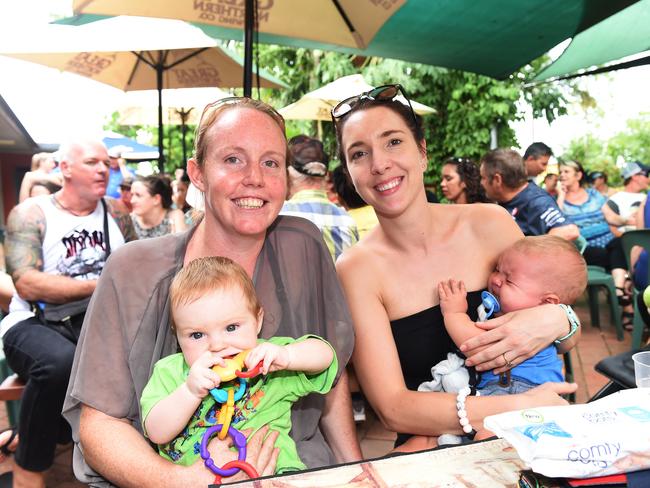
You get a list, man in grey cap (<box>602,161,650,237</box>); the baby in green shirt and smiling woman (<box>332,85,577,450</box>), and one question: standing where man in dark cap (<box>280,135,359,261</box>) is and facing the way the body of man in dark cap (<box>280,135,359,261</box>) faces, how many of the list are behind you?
2

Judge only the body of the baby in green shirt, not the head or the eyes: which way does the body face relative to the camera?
toward the camera

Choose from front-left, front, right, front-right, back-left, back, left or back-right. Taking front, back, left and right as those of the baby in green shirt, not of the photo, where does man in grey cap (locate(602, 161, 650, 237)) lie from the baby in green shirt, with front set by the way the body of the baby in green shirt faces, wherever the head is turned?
back-left

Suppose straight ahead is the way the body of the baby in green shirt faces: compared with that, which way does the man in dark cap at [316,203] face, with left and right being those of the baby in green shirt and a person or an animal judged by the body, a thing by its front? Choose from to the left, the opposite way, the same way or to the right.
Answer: the opposite way

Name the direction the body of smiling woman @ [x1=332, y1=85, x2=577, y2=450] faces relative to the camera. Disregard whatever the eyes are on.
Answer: toward the camera

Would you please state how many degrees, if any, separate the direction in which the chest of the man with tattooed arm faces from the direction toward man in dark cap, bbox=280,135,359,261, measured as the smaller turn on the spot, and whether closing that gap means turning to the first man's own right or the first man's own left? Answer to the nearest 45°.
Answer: approximately 45° to the first man's own left

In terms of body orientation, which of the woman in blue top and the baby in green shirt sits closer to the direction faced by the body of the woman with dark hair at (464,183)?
the baby in green shirt

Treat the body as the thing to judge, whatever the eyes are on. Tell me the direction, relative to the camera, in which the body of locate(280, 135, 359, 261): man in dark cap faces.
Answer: away from the camera

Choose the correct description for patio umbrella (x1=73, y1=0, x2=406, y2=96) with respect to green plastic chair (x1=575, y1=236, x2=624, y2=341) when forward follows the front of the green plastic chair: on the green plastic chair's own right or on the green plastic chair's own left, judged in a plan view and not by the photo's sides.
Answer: on the green plastic chair's own right
